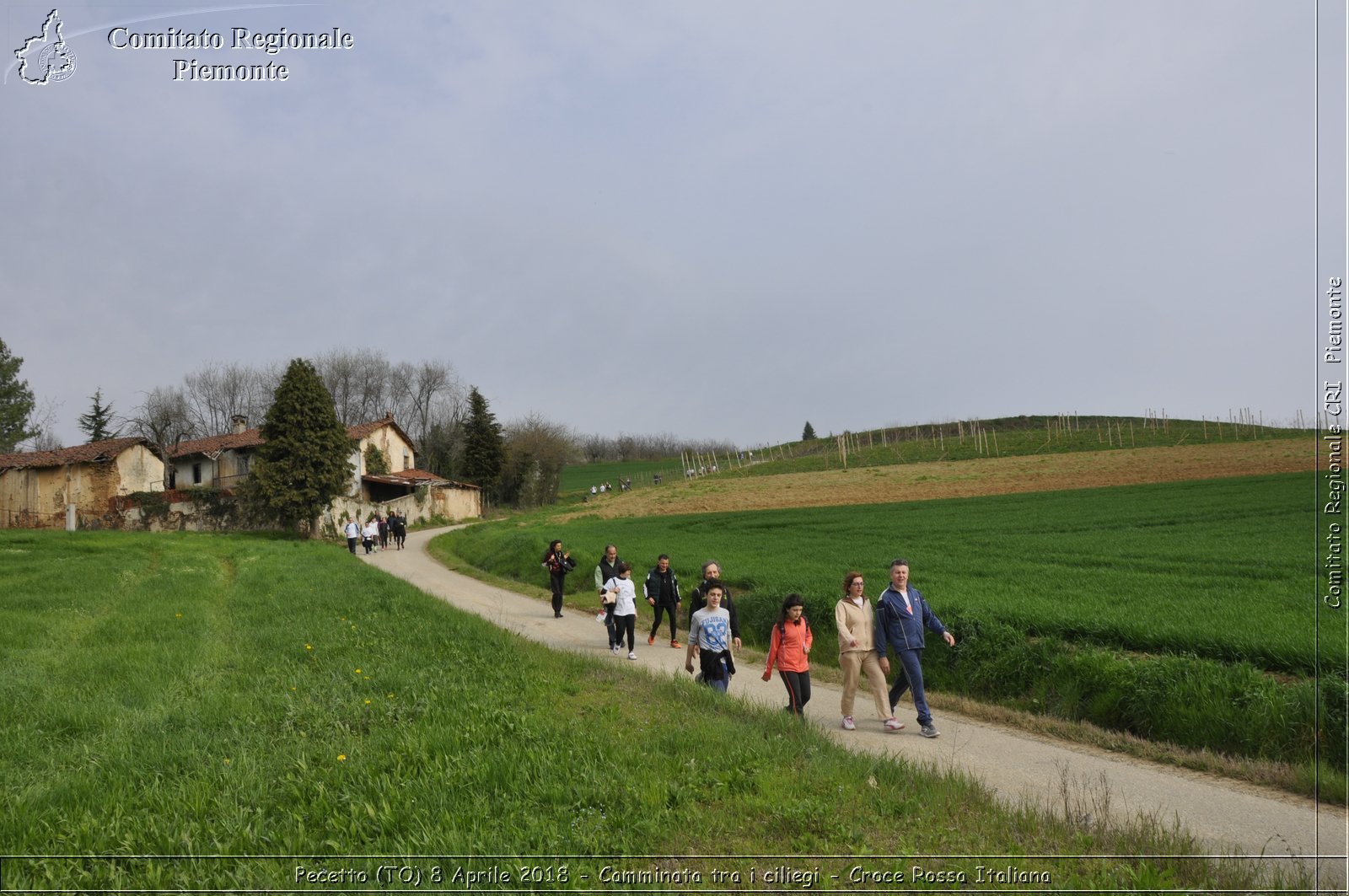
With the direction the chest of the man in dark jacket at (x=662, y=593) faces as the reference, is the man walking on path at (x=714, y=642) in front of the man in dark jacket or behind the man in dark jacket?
in front

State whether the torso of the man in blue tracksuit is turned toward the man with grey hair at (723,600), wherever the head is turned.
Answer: no

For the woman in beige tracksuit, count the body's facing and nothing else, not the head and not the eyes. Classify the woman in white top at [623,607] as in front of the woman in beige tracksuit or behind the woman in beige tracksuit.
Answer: behind

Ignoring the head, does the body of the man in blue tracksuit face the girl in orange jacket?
no

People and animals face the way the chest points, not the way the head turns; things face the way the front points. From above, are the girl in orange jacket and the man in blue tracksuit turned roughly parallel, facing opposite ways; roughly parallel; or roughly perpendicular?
roughly parallel

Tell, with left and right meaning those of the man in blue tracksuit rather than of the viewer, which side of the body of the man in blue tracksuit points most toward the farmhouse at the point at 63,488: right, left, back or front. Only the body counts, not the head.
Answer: back

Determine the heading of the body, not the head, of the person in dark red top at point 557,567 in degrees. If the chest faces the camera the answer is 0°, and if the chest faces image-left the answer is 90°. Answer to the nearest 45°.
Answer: approximately 315°

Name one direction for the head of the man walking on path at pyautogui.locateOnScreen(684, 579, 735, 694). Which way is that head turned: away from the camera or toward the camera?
toward the camera

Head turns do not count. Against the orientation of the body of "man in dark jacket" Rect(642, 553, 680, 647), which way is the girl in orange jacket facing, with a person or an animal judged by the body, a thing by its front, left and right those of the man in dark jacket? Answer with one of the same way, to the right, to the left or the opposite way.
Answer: the same way

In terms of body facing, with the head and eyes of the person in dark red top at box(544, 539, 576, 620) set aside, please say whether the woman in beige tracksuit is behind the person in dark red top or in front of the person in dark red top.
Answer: in front

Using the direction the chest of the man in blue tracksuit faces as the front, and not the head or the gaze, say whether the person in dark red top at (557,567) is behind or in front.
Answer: behind

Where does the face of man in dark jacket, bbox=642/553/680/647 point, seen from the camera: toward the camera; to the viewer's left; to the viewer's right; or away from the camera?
toward the camera

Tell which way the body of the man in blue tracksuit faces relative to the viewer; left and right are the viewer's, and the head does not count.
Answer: facing the viewer and to the right of the viewer

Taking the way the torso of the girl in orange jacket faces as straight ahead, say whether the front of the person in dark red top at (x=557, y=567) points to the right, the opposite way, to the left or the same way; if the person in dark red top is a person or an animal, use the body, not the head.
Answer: the same way

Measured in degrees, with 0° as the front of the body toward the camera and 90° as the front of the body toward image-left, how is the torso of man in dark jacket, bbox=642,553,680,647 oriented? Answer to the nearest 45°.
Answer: approximately 315°

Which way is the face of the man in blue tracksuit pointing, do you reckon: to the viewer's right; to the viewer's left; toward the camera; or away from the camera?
toward the camera
